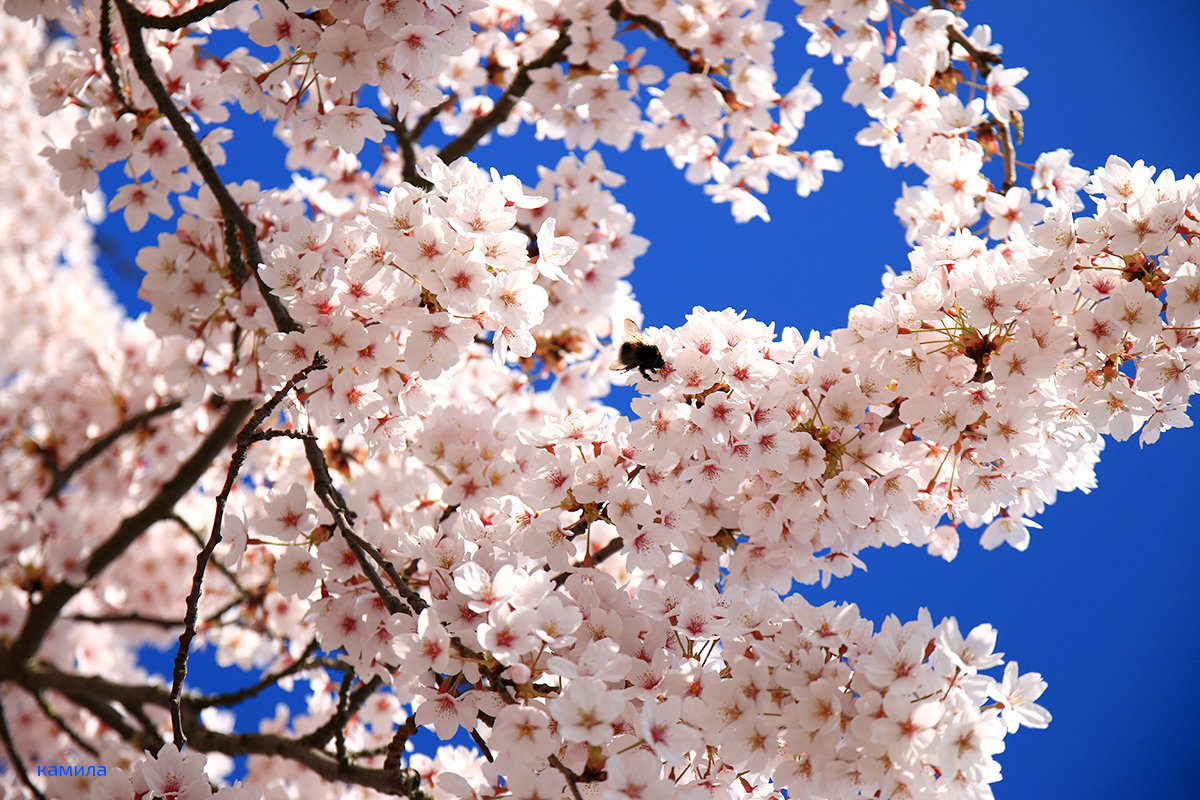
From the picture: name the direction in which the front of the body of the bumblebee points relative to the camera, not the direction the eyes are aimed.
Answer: to the viewer's right
